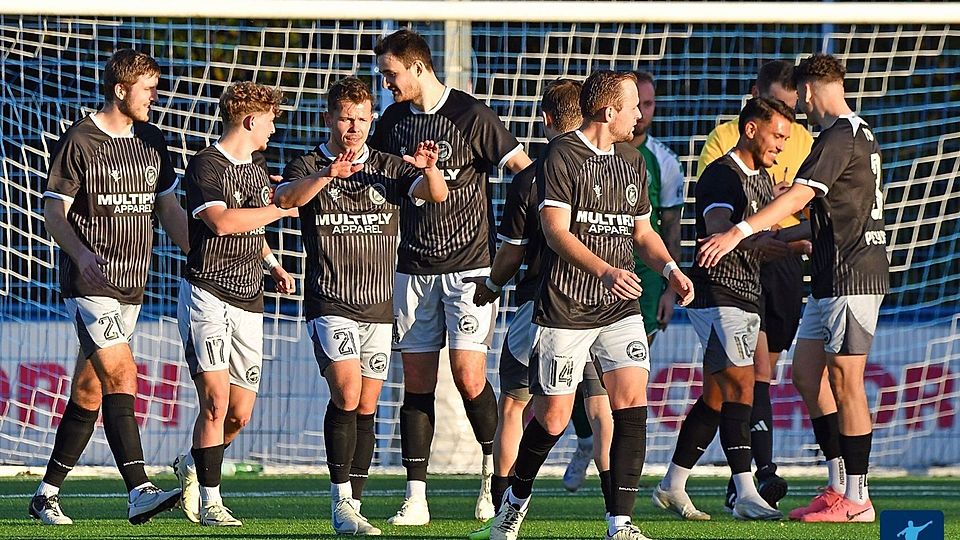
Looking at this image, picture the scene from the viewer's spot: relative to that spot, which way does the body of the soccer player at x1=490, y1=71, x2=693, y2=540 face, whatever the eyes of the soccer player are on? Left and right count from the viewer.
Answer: facing the viewer and to the right of the viewer

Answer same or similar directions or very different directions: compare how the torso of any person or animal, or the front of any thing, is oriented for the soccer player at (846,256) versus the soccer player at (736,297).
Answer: very different directions

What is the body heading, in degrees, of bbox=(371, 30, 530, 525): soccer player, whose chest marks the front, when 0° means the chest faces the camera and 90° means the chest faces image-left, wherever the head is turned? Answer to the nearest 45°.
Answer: approximately 45°

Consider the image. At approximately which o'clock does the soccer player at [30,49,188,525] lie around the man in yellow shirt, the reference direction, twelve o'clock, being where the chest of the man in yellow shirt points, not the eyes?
The soccer player is roughly at 2 o'clock from the man in yellow shirt.

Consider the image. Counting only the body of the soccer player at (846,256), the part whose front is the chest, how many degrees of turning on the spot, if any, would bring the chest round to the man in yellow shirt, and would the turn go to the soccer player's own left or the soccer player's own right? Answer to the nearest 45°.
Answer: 0° — they already face them

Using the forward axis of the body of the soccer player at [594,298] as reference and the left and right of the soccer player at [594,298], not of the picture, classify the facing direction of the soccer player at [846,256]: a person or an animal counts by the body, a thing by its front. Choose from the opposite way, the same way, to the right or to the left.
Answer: the opposite way

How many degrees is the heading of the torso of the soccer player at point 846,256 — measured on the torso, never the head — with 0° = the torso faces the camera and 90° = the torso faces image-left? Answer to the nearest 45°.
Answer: approximately 135°

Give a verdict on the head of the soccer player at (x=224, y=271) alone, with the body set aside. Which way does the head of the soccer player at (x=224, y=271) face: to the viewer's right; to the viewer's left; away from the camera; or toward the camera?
to the viewer's right

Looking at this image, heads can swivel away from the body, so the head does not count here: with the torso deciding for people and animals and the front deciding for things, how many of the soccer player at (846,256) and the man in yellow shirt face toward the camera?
1

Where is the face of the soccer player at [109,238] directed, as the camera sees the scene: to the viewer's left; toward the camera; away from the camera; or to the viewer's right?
to the viewer's right

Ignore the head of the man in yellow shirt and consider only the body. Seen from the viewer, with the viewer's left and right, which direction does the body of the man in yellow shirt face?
facing the viewer
